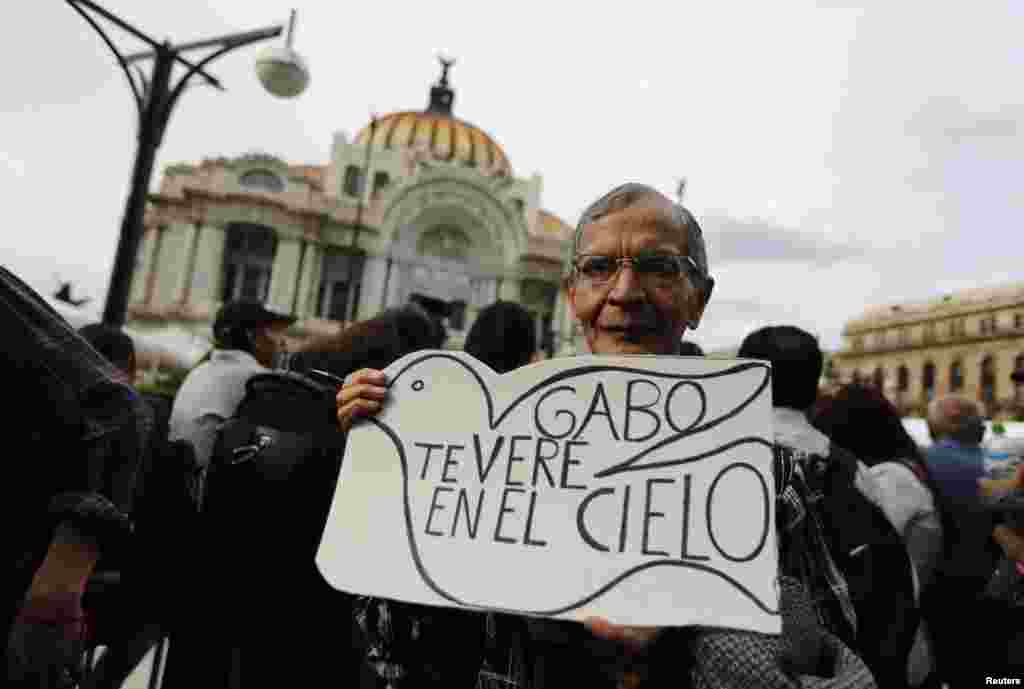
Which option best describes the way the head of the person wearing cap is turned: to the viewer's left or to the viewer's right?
to the viewer's right

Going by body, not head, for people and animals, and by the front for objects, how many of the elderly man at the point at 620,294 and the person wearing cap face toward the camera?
1

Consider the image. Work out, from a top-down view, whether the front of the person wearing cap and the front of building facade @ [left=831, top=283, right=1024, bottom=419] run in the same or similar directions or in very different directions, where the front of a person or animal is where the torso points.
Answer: very different directions

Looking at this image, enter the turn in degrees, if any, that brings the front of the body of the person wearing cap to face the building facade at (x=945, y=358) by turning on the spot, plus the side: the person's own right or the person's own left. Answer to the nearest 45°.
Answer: approximately 45° to the person's own left

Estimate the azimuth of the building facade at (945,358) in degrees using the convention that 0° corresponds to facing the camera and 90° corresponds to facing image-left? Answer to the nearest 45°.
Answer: approximately 45°

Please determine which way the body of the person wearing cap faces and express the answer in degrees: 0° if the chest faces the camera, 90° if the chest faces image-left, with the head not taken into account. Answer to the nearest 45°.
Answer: approximately 270°

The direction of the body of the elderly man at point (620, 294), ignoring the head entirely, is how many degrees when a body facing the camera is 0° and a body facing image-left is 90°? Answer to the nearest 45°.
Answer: approximately 0°

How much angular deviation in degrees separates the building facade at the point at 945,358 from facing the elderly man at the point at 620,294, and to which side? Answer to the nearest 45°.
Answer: approximately 45° to its left
